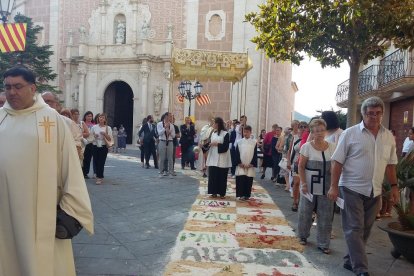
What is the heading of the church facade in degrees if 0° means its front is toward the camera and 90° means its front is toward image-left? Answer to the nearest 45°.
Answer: approximately 0°

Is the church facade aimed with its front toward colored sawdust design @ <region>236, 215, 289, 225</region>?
yes
